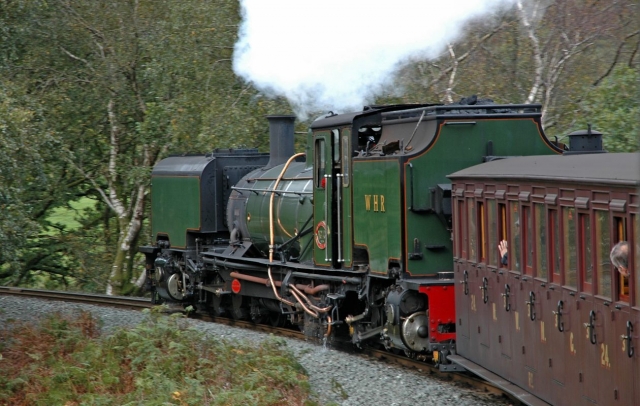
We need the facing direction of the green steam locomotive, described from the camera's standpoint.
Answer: facing away from the viewer and to the left of the viewer

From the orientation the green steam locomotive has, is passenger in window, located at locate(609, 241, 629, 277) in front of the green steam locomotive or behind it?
behind

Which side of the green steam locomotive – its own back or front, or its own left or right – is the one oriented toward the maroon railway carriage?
back
